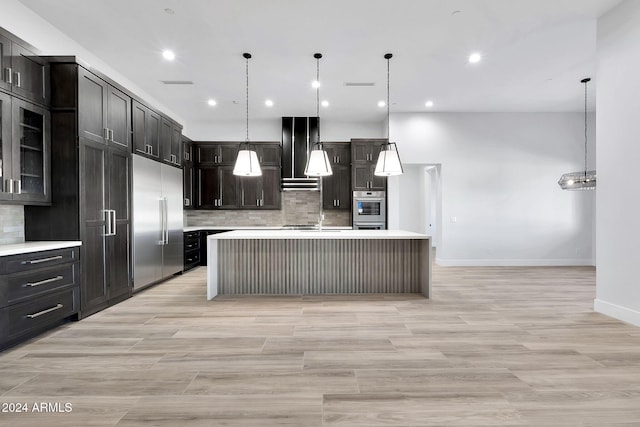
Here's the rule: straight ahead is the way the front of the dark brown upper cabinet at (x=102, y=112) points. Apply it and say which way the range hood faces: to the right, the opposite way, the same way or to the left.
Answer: to the right

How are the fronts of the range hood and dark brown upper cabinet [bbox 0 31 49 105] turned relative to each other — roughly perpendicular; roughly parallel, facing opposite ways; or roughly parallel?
roughly perpendicular

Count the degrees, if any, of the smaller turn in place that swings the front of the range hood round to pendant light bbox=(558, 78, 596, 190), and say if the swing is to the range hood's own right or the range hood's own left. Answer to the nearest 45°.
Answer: approximately 45° to the range hood's own left

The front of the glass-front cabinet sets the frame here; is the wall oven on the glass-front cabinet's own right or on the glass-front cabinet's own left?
on the glass-front cabinet's own left

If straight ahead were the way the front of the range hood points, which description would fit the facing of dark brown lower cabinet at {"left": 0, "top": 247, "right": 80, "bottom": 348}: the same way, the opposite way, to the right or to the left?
to the left

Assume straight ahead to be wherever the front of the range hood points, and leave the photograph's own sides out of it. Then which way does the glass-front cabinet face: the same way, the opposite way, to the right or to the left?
to the left

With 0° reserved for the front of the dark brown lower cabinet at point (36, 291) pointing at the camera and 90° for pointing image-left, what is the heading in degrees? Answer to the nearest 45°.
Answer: approximately 315°

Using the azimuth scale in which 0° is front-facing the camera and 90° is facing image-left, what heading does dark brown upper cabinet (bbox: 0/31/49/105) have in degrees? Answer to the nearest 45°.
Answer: approximately 315°

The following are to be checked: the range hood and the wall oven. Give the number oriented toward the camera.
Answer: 2
